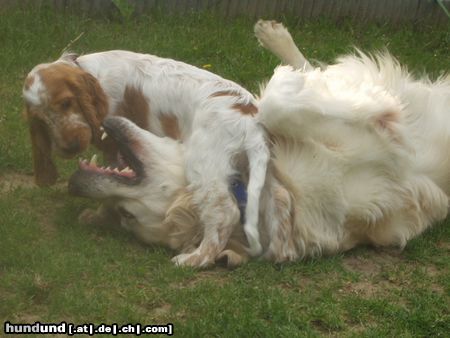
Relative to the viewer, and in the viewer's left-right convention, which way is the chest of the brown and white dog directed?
facing away from the viewer and to the left of the viewer
